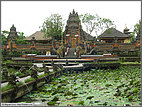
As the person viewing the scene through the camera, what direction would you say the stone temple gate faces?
facing the viewer

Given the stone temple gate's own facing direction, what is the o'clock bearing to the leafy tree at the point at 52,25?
The leafy tree is roughly at 2 o'clock from the stone temple gate.
